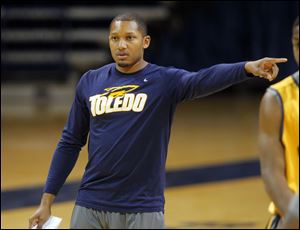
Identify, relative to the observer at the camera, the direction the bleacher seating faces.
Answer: facing the viewer

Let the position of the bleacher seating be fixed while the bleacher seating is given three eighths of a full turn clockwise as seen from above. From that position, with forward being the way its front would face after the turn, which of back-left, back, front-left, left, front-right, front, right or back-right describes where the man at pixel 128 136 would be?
back-left

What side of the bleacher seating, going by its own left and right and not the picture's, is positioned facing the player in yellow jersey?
front
